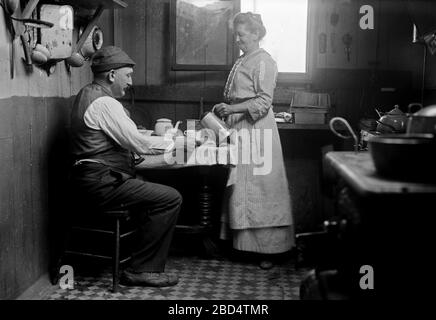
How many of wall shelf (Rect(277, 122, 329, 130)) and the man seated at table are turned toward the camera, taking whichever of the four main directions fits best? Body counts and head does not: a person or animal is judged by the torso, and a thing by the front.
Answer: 1

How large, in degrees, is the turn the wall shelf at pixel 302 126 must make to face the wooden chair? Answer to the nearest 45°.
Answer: approximately 45° to its right

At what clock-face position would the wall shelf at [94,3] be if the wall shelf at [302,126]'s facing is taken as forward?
the wall shelf at [94,3] is roughly at 2 o'clock from the wall shelf at [302,126].

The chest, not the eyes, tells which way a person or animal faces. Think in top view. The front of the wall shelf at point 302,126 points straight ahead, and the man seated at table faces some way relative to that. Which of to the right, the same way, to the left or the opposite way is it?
to the left

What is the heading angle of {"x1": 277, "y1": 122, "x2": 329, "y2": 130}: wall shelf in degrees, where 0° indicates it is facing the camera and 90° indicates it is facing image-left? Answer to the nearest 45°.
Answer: approximately 0°

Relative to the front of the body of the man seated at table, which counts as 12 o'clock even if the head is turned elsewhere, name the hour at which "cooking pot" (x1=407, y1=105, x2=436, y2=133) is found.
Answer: The cooking pot is roughly at 12 o'clock from the man seated at table.

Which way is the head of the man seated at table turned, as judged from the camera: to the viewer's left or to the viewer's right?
to the viewer's right

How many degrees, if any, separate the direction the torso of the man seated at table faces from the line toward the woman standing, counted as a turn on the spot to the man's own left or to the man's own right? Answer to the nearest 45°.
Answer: approximately 45° to the man's own left

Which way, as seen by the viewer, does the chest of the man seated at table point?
to the viewer's right

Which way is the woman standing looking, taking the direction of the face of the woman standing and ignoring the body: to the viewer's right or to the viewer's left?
to the viewer's left
